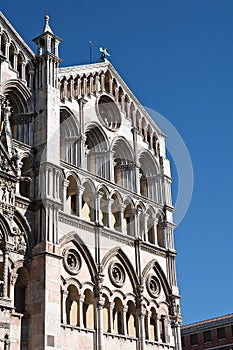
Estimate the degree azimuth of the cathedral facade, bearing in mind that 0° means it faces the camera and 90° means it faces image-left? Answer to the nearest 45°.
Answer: approximately 315°
